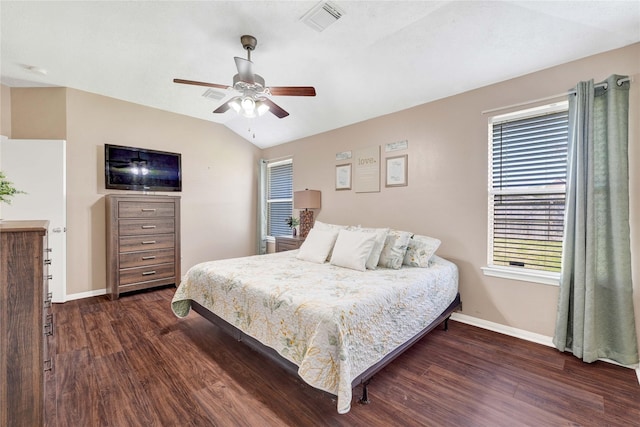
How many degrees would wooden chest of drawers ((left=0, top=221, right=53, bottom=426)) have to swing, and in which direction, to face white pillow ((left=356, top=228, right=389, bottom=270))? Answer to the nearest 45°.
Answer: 0° — it already faces it

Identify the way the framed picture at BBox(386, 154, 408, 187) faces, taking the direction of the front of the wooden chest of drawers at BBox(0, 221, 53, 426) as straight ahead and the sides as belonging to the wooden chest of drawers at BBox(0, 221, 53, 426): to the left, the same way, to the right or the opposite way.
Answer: the opposite way

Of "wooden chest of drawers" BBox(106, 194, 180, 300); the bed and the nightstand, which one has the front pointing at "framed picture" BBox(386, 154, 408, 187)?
the wooden chest of drawers

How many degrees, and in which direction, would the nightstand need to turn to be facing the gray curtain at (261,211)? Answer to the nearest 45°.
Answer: approximately 90° to its right

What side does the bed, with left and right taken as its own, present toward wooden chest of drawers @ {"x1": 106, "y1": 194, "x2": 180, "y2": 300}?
right

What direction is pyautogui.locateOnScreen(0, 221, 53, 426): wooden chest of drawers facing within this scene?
to the viewer's right

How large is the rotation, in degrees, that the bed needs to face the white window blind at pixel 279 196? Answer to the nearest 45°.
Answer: approximately 135° to its right

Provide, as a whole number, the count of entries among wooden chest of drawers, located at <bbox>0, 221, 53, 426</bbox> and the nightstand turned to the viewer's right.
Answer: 1

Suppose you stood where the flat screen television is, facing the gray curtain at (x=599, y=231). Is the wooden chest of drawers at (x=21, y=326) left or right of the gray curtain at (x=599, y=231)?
right
